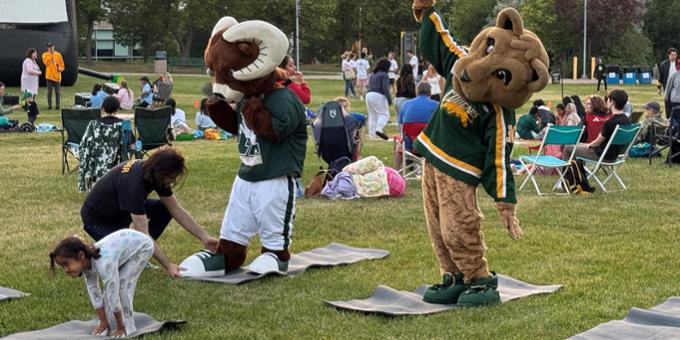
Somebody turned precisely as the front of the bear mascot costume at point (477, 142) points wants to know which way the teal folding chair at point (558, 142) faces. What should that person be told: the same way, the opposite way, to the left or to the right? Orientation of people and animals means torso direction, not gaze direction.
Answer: to the right

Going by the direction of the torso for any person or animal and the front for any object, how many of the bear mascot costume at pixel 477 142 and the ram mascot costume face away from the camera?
0

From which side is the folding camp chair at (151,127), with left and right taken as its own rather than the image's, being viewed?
back

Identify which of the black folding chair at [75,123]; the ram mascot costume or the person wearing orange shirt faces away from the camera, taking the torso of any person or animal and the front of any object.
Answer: the black folding chair

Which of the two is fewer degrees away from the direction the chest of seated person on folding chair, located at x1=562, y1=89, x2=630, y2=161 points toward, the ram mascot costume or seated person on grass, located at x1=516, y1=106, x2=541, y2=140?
the seated person on grass

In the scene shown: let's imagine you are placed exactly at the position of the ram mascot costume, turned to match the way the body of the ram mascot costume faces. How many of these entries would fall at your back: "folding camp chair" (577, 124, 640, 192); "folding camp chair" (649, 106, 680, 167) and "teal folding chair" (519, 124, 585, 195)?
3

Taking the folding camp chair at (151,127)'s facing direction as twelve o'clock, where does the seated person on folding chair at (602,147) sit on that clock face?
The seated person on folding chair is roughly at 4 o'clock from the folding camp chair.

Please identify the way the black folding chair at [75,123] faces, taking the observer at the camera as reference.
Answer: facing away from the viewer

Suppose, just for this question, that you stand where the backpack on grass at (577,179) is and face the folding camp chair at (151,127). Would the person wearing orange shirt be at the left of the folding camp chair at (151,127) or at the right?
right
